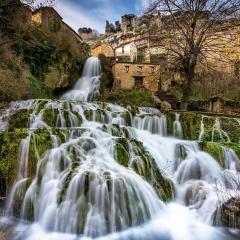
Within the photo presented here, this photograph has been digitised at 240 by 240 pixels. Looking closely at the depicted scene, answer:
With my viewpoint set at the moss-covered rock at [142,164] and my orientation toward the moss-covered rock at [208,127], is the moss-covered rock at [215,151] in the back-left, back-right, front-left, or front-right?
front-right

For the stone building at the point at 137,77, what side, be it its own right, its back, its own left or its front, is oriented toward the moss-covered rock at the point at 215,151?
front

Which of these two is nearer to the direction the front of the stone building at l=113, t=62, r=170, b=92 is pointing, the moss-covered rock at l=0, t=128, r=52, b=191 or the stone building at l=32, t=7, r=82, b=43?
the moss-covered rock

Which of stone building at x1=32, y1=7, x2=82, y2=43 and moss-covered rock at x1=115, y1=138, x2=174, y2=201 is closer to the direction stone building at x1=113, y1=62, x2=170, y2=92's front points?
the moss-covered rock

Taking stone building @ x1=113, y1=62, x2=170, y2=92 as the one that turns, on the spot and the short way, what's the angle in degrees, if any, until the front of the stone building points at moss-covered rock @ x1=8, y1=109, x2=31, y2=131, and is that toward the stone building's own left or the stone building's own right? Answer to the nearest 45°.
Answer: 0° — it already faces it

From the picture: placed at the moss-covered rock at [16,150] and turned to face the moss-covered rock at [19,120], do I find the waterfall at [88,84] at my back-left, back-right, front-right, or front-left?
front-right

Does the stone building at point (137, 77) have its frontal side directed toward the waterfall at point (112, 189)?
yes

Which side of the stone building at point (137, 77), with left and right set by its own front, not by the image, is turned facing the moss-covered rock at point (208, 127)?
front

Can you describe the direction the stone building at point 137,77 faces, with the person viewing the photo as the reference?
facing the viewer

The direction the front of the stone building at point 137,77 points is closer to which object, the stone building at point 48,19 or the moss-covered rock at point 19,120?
the moss-covered rock

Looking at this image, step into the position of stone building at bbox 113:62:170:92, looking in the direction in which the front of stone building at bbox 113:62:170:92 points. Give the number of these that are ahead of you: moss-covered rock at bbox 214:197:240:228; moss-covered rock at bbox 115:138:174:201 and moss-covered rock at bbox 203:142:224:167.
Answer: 3

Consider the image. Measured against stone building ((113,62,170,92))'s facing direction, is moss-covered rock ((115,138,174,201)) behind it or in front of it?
in front

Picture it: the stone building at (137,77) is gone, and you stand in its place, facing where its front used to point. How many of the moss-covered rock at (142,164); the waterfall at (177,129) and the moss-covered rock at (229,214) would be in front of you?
3

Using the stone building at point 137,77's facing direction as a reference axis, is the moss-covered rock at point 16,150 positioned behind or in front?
in front
